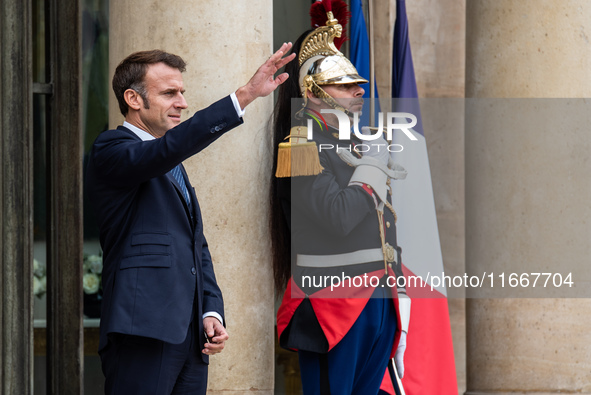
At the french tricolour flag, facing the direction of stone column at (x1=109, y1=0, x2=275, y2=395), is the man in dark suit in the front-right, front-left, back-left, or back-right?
front-left

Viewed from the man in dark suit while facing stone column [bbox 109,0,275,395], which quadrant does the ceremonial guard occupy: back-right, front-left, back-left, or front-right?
front-right

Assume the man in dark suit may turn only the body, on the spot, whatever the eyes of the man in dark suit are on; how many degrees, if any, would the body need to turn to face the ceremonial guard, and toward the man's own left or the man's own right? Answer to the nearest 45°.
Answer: approximately 90° to the man's own left

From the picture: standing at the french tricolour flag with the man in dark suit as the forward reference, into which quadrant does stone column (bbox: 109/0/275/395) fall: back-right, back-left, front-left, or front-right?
front-right

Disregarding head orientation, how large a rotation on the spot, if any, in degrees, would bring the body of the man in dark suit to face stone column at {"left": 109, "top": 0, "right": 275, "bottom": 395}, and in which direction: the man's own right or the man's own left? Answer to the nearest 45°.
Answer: approximately 135° to the man's own left

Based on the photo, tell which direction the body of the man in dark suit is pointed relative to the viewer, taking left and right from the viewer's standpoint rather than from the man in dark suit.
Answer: facing the viewer and to the right of the viewer

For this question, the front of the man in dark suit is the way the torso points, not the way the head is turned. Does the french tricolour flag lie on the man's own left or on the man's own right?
on the man's own left
